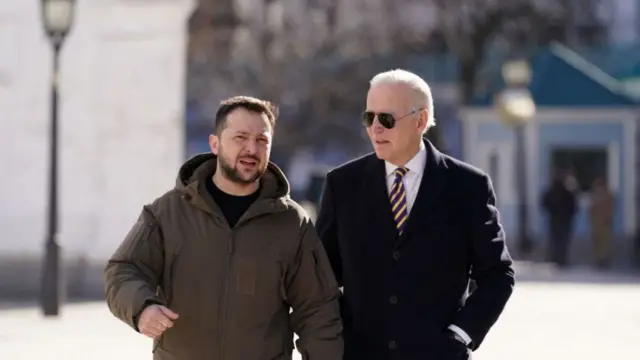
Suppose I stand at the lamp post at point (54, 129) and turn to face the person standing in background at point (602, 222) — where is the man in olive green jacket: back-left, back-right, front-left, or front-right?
back-right

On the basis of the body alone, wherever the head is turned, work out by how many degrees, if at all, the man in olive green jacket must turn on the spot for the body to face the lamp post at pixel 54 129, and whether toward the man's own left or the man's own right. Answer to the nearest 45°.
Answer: approximately 180°

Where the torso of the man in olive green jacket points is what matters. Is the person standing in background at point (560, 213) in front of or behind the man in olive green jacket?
behind

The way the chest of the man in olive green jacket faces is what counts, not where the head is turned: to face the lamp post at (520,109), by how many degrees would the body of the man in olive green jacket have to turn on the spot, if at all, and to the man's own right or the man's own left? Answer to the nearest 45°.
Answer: approximately 180°

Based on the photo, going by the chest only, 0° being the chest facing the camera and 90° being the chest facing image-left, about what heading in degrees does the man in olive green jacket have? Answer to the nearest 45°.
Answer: approximately 0°
